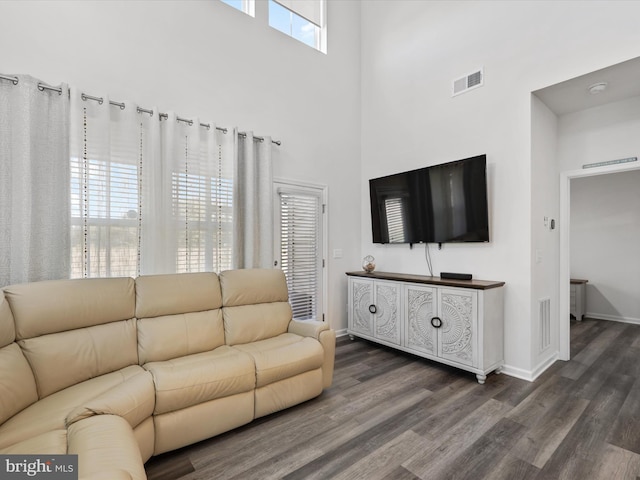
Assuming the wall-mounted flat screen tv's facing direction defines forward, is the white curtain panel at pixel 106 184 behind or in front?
in front

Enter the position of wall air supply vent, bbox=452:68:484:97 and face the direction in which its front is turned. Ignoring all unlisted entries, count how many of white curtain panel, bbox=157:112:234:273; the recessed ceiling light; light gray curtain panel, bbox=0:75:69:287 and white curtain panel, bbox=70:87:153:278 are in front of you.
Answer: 3

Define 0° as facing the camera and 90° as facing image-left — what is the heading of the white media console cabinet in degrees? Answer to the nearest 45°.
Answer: approximately 45°

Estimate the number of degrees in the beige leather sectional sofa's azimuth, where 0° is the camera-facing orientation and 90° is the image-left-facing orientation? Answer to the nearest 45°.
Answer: approximately 315°

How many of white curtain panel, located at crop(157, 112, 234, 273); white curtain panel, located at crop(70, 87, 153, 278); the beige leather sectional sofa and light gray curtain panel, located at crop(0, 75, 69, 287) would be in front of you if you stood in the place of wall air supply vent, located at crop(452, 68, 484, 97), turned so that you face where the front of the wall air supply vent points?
4

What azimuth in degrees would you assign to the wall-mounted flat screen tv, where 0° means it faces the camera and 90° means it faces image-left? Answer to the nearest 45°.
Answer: approximately 45°

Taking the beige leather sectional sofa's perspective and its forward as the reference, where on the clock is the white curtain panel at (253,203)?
The white curtain panel is roughly at 9 o'clock from the beige leather sectional sofa.

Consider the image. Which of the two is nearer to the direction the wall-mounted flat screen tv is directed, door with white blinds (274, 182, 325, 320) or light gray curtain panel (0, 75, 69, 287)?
the light gray curtain panel
